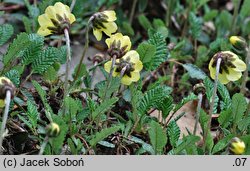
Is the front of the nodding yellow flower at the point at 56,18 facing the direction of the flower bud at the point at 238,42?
no

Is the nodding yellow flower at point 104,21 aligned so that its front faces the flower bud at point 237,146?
no

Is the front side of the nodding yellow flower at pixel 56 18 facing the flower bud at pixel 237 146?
no

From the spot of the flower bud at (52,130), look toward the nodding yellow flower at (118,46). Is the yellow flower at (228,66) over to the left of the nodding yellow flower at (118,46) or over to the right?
right
